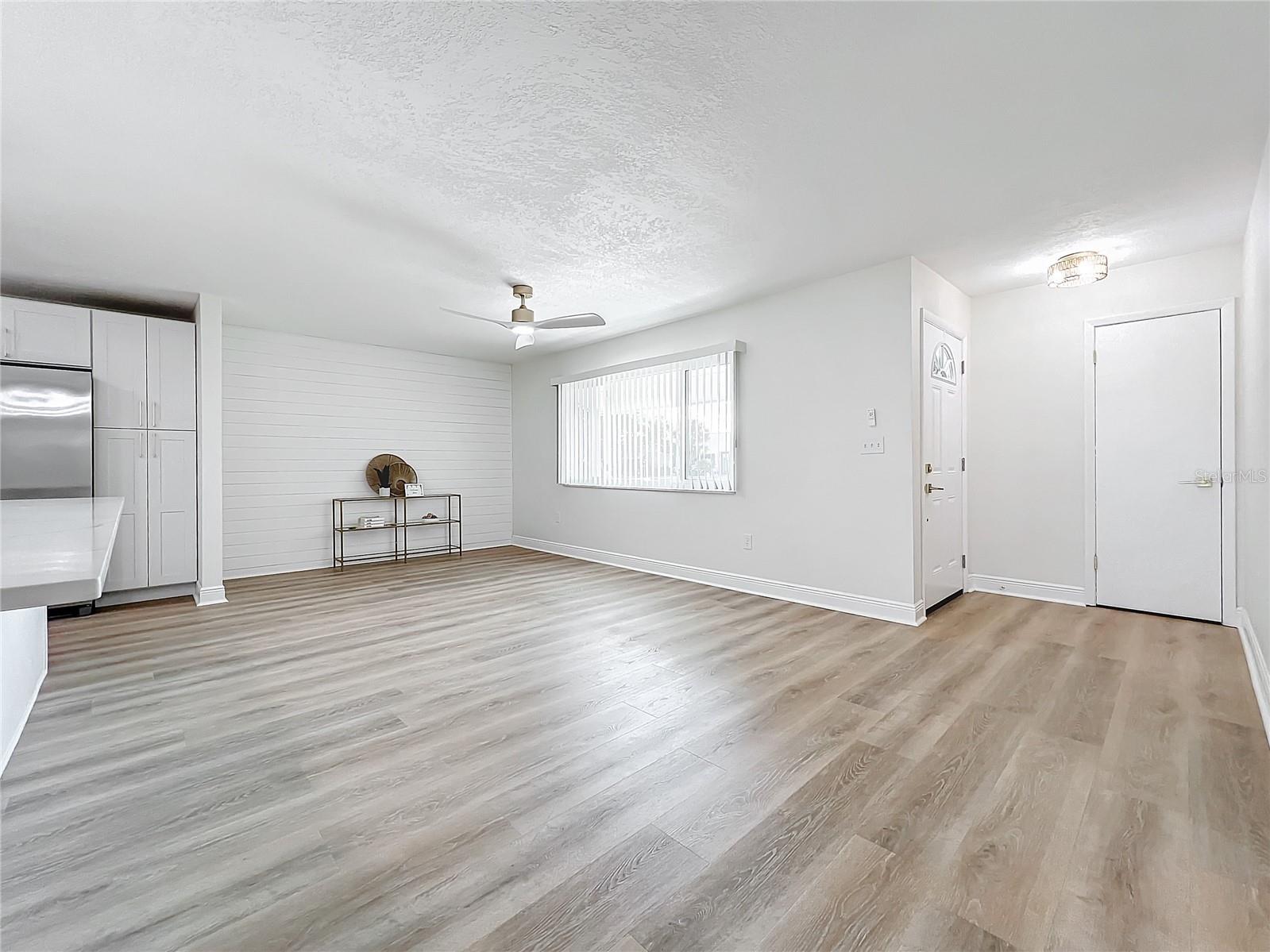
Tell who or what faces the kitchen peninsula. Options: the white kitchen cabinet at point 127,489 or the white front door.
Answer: the white kitchen cabinet

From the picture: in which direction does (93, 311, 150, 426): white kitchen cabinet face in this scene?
toward the camera

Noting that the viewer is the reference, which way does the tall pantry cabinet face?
facing the viewer

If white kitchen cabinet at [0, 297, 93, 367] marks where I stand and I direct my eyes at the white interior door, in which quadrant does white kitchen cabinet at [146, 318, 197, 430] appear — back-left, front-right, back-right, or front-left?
front-left

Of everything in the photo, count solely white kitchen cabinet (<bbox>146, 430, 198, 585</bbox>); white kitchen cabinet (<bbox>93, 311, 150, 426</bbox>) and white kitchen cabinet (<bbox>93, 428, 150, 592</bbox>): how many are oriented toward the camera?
3

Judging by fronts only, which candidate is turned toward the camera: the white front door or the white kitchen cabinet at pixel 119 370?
the white kitchen cabinet

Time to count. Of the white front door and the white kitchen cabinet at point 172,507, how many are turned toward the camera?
1

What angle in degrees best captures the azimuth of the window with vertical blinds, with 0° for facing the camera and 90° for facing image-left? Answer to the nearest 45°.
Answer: approximately 45°

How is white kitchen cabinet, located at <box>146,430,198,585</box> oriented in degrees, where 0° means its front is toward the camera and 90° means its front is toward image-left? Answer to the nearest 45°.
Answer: approximately 0°

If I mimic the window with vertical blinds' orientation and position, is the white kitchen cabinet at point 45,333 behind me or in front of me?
in front
